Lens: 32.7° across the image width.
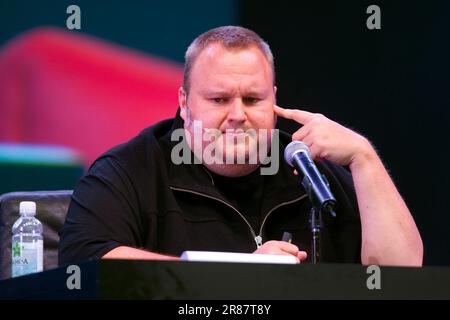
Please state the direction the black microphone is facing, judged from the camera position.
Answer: facing away from the viewer and to the left of the viewer

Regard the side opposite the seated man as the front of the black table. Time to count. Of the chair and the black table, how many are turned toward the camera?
2

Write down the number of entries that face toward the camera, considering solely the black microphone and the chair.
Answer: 1

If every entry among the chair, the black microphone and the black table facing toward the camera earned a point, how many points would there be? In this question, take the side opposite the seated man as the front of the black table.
2

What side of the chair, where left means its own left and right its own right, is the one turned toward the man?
left

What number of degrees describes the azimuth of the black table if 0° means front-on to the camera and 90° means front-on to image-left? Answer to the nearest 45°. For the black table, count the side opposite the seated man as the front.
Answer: approximately 0°

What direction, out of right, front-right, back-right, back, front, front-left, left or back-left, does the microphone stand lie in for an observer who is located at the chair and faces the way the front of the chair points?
front-left

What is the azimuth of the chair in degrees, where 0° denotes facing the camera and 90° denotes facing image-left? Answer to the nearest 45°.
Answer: approximately 0°
